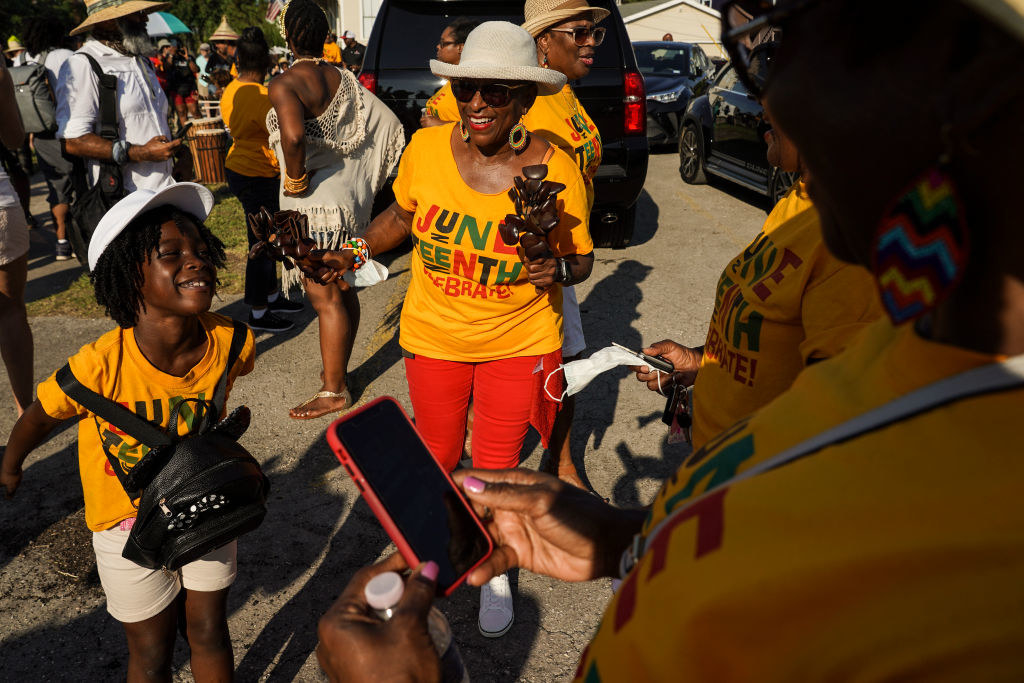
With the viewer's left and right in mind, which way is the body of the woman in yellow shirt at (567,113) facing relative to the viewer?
facing the viewer and to the right of the viewer

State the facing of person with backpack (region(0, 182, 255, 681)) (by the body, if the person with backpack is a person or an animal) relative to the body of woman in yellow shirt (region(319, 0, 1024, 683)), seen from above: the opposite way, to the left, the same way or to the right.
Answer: the opposite way

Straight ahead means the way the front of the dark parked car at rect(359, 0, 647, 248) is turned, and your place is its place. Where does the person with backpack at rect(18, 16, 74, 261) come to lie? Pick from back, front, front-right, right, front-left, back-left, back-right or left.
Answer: left

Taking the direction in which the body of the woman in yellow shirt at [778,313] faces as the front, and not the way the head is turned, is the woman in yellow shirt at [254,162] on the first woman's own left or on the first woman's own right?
on the first woman's own right

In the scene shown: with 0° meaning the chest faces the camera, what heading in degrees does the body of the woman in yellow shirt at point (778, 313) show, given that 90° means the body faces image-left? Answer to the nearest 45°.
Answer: approximately 45°

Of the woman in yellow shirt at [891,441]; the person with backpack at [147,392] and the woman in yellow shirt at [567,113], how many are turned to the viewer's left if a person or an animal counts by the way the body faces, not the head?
1

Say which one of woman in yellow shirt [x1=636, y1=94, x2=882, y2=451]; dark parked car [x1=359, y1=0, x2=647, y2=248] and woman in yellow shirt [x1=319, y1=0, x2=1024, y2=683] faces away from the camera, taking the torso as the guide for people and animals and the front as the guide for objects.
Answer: the dark parked car

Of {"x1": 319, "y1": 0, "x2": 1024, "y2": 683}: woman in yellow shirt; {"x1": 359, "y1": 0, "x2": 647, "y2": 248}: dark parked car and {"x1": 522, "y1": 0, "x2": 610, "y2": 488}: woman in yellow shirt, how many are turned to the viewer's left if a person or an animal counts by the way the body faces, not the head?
1

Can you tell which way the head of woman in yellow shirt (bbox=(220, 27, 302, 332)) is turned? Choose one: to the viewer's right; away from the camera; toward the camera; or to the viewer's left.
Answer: away from the camera

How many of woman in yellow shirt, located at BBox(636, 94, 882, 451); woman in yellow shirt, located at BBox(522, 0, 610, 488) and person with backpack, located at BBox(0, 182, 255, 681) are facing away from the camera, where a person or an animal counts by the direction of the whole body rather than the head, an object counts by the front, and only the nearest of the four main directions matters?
0

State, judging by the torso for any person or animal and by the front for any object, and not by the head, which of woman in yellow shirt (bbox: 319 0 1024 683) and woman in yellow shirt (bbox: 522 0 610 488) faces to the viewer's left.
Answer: woman in yellow shirt (bbox: 319 0 1024 683)

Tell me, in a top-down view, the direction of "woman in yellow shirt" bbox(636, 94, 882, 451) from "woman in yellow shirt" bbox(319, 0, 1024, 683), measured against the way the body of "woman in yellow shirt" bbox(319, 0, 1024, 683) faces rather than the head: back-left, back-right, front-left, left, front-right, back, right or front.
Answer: right

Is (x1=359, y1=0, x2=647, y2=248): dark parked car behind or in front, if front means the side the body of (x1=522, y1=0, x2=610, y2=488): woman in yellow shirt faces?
behind

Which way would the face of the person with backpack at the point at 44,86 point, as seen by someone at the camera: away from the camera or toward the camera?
away from the camera

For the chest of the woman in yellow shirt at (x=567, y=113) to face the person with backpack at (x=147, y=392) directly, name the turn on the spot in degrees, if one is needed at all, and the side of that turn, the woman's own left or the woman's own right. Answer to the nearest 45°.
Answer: approximately 90° to the woman's own right
